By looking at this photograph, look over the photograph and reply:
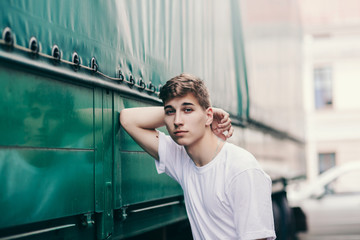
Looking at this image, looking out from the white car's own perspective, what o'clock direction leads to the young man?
The young man is roughly at 9 o'clock from the white car.

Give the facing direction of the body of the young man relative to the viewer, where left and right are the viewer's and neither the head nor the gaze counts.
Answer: facing the viewer and to the left of the viewer

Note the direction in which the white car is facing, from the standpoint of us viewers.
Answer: facing to the left of the viewer

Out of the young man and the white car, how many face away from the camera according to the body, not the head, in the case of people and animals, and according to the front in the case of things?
0

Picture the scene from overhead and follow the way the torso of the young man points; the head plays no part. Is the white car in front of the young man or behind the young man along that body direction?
behind
